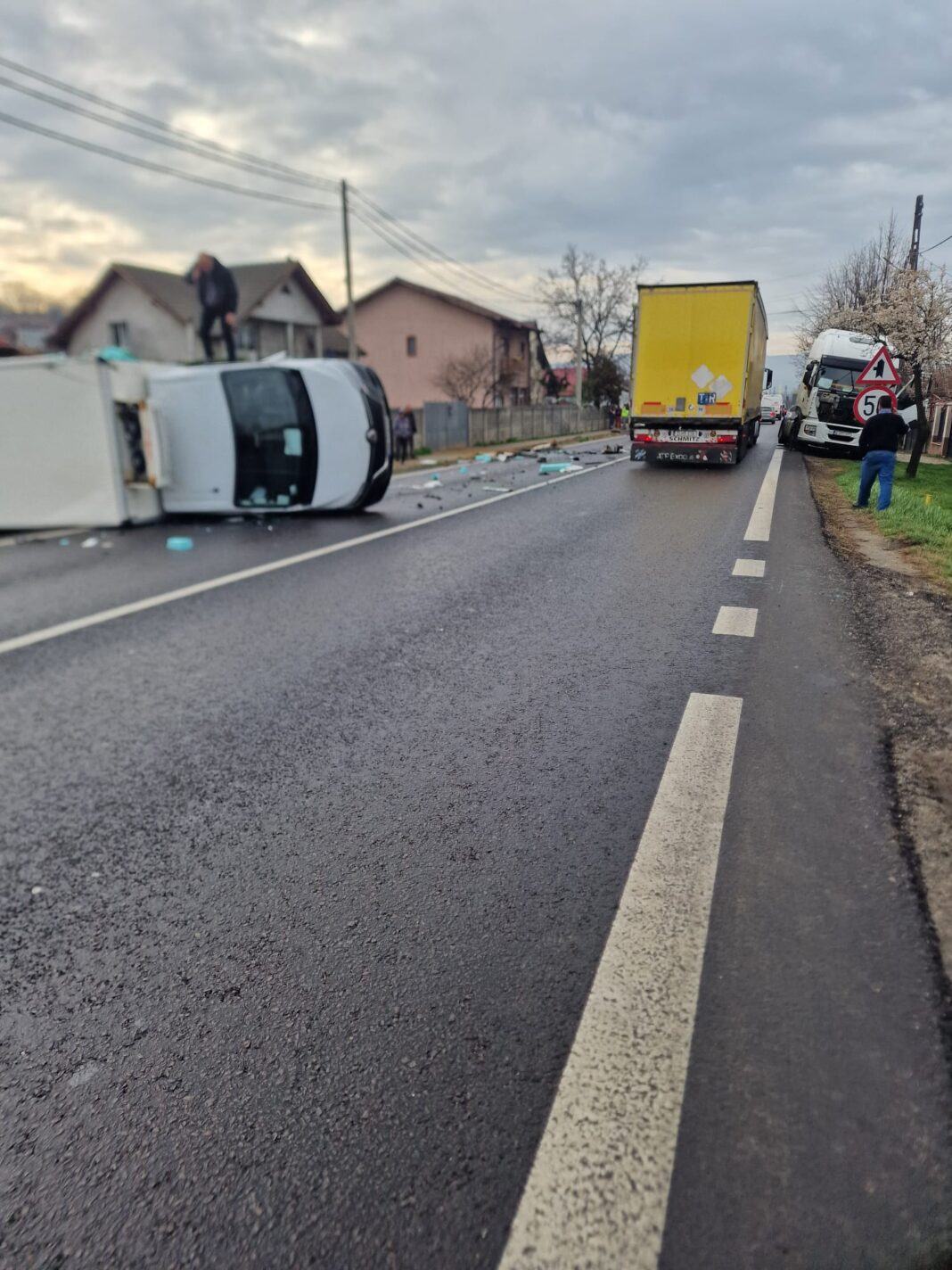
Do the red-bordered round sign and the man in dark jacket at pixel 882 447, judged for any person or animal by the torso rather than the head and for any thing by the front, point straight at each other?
yes

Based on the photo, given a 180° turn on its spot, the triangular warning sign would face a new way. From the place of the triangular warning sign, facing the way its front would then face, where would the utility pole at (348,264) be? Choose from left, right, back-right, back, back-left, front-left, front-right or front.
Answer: front-left

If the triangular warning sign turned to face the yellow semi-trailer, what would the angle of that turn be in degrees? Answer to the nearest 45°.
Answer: approximately 135° to its right

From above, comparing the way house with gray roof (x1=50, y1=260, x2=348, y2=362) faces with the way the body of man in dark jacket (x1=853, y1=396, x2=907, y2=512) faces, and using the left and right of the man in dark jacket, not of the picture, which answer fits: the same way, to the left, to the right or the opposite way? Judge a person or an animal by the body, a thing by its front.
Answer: to the right

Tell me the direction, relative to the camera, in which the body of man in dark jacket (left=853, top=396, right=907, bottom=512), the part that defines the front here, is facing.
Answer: away from the camera

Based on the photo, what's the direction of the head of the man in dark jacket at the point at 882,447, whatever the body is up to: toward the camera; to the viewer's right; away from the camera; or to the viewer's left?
away from the camera

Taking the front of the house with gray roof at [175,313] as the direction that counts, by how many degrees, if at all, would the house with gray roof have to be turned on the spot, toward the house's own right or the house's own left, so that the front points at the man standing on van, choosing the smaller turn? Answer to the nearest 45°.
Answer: approximately 45° to the house's own right

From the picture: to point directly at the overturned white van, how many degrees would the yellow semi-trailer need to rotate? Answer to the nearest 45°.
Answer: approximately 135° to its left

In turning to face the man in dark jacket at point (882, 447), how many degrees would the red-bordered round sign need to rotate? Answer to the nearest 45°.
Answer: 0° — it already faces them

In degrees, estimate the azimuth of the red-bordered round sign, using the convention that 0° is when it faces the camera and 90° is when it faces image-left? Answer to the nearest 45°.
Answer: approximately 0°

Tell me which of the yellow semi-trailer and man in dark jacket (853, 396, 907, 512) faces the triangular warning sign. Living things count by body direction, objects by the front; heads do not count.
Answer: the man in dark jacket

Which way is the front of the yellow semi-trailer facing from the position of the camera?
facing away from the viewer
